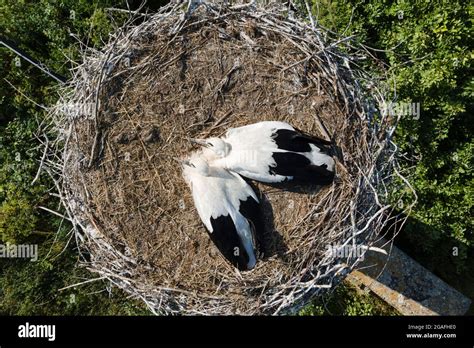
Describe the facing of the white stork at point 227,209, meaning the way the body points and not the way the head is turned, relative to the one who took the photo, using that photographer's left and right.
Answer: facing away from the viewer and to the left of the viewer

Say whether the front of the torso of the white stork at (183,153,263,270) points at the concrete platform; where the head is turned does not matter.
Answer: no

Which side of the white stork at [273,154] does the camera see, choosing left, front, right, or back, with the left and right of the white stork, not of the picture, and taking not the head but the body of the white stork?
left

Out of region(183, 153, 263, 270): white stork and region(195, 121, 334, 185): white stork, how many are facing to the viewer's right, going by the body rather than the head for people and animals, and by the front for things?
0
